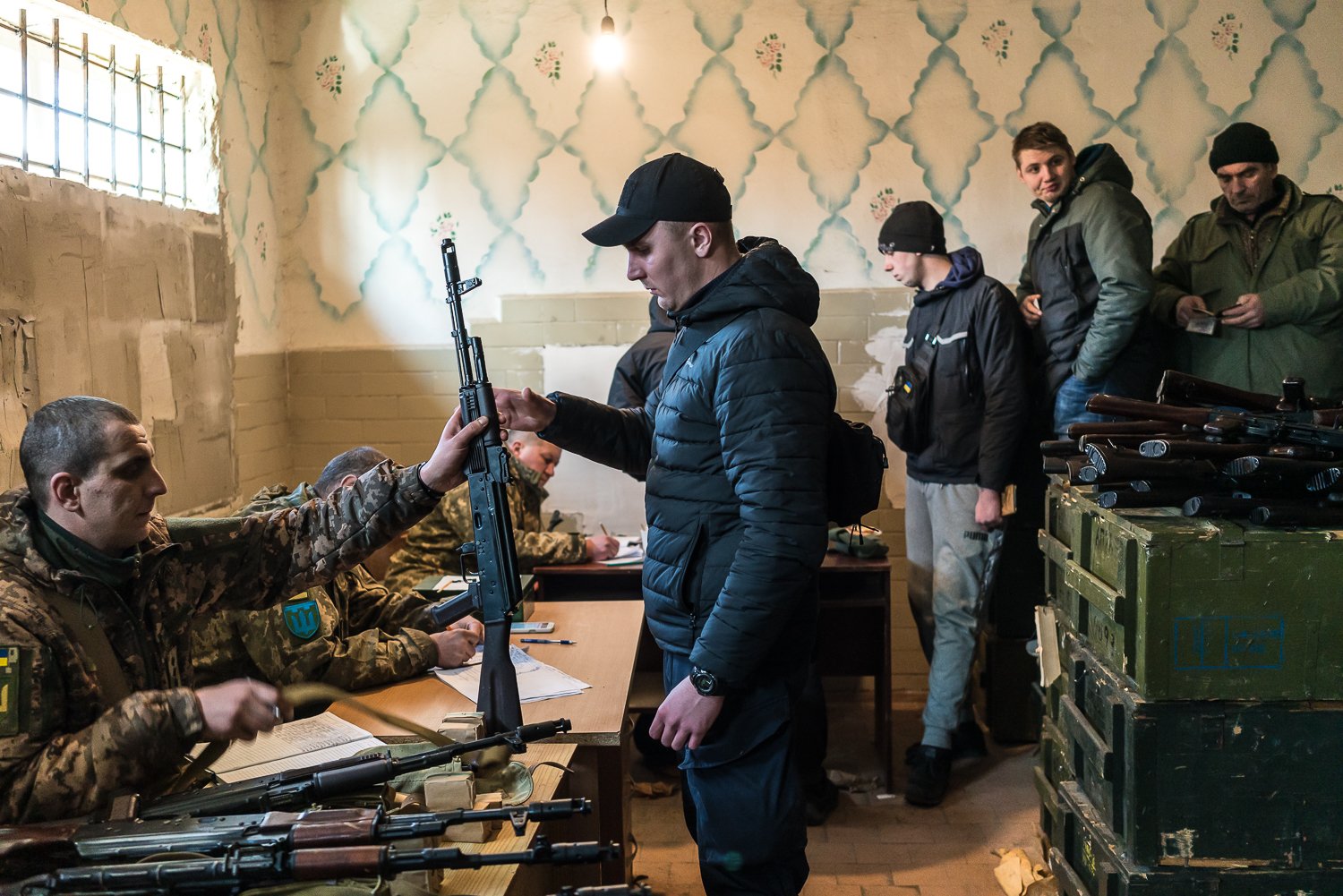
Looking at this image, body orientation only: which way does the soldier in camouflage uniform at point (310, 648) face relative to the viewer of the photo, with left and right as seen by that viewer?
facing to the right of the viewer

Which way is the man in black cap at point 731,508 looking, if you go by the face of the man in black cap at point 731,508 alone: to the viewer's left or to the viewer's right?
to the viewer's left

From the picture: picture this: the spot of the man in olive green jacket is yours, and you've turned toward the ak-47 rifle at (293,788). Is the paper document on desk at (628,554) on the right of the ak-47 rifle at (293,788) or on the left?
right

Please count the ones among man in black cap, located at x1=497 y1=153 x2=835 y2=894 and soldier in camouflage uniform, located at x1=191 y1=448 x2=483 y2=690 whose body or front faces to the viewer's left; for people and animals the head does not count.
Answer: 1

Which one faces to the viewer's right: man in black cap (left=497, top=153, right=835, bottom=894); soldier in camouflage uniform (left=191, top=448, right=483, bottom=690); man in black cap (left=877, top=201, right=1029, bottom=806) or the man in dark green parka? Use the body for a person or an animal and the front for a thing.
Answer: the soldier in camouflage uniform

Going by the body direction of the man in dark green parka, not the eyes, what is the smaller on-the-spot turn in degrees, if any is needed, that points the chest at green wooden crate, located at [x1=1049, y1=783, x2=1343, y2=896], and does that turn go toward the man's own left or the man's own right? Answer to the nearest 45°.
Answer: approximately 45° to the man's own left

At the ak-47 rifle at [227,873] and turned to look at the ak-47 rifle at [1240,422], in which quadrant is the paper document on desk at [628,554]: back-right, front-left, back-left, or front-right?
front-left

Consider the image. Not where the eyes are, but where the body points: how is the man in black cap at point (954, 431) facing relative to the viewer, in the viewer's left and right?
facing the viewer and to the left of the viewer

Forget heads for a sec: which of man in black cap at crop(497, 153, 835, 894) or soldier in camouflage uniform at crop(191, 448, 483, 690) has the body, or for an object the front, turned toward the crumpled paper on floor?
the soldier in camouflage uniform

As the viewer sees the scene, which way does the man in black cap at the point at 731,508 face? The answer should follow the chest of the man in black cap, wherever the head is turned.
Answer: to the viewer's left

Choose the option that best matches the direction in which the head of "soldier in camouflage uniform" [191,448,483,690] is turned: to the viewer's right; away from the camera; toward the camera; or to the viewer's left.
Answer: to the viewer's right

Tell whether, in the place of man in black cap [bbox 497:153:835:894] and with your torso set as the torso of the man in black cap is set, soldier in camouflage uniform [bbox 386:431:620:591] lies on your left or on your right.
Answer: on your right

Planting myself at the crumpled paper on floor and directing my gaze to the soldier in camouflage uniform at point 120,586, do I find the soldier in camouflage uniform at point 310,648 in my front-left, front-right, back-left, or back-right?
front-right

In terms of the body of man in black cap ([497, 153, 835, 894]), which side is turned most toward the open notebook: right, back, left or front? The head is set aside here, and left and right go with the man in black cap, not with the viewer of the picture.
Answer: front

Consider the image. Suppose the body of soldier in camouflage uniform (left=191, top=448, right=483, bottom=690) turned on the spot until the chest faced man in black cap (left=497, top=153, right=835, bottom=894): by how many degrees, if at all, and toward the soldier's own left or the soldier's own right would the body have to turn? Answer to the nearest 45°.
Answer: approximately 45° to the soldier's own right

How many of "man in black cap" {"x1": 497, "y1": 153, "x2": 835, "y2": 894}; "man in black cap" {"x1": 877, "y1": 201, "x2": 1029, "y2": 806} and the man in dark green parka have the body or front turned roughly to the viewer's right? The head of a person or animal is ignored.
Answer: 0

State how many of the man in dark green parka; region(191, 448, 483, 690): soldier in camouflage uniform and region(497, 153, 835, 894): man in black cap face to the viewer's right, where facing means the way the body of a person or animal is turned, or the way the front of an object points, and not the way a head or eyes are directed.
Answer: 1

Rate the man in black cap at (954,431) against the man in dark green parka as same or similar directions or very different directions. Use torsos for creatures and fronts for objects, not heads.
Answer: same or similar directions

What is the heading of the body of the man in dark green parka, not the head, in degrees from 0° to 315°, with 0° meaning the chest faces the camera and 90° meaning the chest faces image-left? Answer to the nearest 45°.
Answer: approximately 45°

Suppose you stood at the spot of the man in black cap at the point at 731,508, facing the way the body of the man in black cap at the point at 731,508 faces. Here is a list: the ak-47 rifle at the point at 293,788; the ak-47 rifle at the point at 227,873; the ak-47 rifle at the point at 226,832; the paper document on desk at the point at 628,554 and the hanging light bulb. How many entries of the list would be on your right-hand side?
2

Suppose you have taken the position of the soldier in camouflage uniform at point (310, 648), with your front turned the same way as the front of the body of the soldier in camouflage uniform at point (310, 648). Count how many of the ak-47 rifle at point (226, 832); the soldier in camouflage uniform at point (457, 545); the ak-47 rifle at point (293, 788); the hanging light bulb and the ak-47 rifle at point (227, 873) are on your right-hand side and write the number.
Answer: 3
